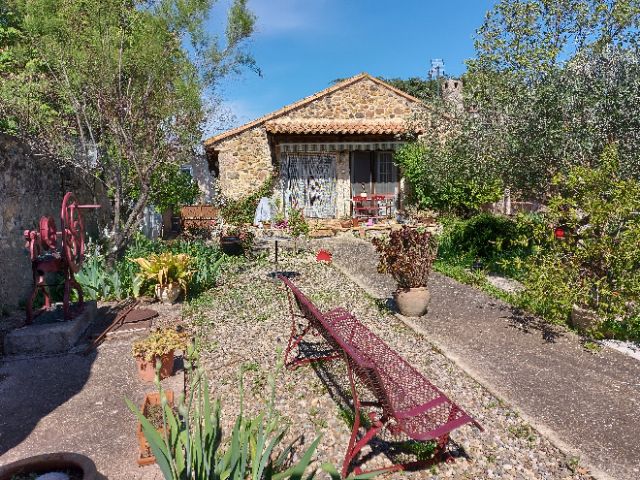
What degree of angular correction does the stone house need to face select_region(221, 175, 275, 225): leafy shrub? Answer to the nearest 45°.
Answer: approximately 90° to its right

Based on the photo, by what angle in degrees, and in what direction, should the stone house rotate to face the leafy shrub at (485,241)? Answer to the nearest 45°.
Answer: approximately 45° to its left

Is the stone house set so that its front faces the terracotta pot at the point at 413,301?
yes

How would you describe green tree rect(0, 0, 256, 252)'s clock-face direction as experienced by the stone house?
The green tree is roughly at 1 o'clock from the stone house.

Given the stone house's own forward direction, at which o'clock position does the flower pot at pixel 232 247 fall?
The flower pot is roughly at 1 o'clock from the stone house.

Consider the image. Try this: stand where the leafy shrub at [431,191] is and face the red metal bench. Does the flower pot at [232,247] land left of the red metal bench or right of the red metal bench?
right

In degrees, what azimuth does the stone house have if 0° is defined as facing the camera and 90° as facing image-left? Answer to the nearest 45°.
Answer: approximately 0°
